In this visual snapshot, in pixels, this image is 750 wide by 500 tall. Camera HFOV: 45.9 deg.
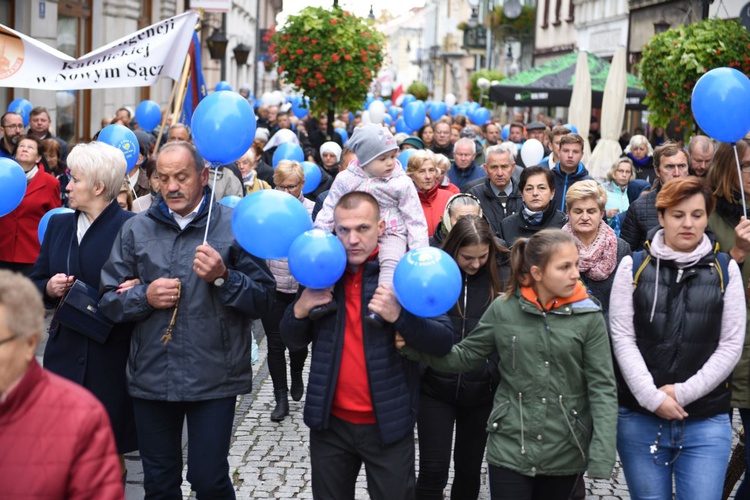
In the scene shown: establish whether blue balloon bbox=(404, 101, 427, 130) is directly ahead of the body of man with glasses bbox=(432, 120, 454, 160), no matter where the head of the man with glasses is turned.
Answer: no

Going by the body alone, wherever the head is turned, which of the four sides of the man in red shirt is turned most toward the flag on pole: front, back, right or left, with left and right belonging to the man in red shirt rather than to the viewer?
back

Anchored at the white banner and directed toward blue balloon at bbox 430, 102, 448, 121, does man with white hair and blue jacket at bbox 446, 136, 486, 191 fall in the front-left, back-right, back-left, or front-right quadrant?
front-right

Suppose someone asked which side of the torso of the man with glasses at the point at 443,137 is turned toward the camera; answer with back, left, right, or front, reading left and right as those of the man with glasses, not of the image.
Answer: front

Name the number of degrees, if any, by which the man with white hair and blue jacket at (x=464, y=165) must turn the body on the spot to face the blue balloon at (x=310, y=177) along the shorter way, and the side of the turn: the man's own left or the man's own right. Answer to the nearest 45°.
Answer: approximately 45° to the man's own right

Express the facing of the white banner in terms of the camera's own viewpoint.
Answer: facing the viewer

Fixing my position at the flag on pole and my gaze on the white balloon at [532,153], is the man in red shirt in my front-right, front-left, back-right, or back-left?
back-right

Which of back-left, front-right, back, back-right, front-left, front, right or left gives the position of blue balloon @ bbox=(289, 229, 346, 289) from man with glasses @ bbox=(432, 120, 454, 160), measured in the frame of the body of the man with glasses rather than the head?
front

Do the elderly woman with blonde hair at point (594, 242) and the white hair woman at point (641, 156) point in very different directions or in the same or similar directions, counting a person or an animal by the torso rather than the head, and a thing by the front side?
same or similar directions

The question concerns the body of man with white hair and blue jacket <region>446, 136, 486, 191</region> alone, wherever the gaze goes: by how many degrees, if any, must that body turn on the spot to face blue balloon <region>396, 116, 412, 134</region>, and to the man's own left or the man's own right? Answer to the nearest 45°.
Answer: approximately 180°

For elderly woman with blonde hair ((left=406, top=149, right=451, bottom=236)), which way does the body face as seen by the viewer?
toward the camera

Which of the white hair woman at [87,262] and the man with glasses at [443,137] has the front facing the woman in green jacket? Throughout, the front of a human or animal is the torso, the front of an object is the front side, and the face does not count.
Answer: the man with glasses

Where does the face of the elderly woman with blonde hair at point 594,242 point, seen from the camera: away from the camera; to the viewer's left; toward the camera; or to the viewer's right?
toward the camera

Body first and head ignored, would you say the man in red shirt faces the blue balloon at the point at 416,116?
no

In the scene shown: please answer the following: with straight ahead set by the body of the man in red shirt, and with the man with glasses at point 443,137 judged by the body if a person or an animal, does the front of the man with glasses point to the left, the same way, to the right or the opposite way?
the same way

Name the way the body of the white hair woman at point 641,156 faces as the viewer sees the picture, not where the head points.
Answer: toward the camera

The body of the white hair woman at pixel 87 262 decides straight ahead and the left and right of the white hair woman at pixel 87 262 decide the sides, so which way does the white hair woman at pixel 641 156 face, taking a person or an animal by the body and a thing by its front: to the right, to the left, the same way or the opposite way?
the same way

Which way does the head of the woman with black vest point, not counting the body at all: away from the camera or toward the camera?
toward the camera

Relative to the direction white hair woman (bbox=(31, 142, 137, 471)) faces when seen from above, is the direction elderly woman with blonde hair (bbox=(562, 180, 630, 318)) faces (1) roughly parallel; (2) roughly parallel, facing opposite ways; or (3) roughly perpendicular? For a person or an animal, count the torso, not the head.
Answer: roughly parallel
